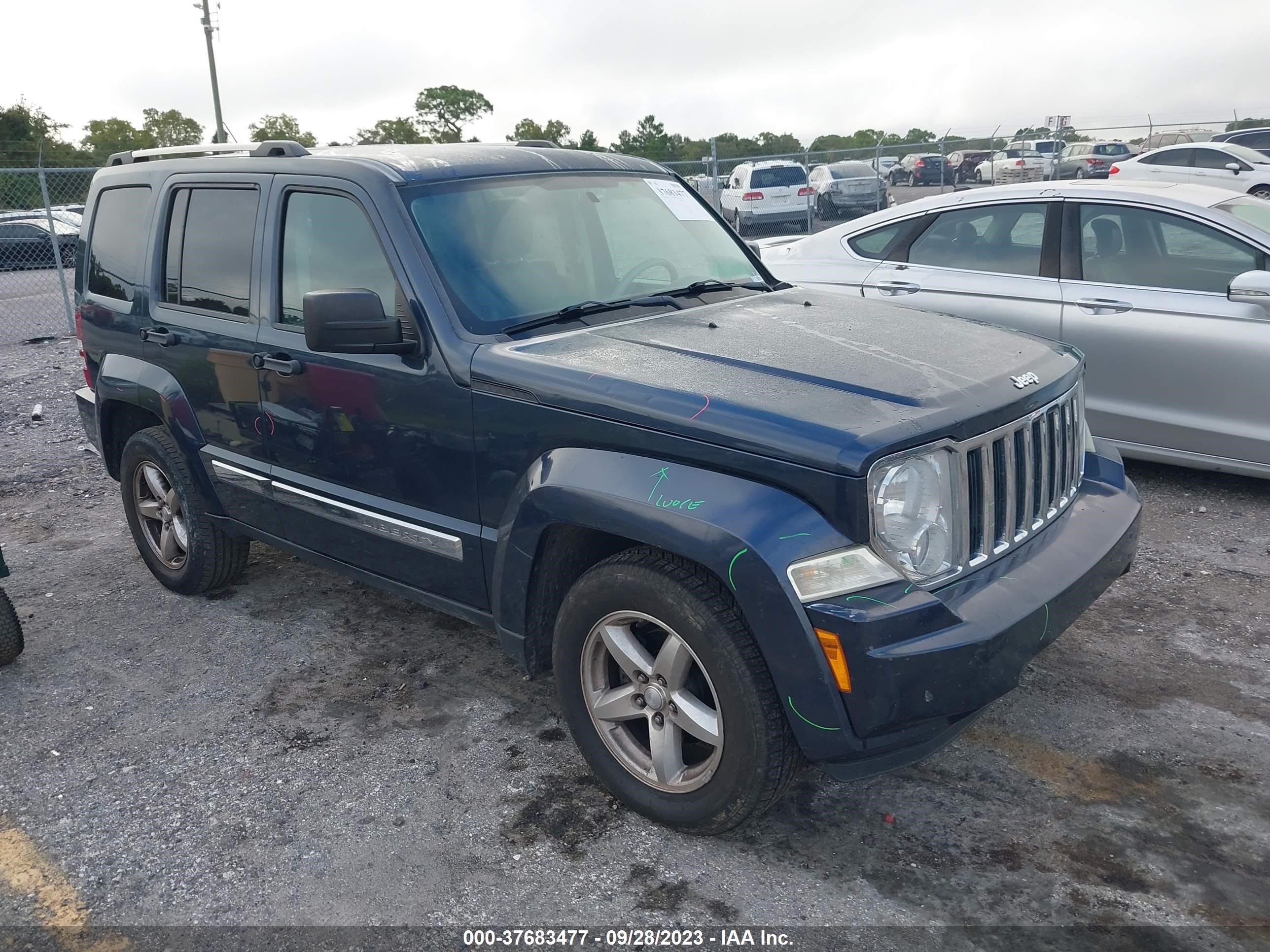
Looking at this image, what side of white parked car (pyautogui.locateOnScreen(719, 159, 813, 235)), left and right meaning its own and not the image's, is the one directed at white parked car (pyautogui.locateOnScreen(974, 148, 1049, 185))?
right

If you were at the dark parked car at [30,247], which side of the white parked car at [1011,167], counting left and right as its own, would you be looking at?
left

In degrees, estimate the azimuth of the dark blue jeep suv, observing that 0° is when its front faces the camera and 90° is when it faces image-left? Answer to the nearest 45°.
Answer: approximately 315°

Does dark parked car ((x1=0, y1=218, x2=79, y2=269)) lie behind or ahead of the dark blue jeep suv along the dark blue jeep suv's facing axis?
behind

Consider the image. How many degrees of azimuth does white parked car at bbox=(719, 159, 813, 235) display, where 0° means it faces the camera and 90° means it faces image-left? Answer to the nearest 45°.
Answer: approximately 135°

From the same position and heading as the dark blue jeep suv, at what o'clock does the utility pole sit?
The utility pole is roughly at 7 o'clock from the dark blue jeep suv.

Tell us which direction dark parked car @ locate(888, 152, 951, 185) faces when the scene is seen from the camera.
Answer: facing away from the viewer and to the left of the viewer
